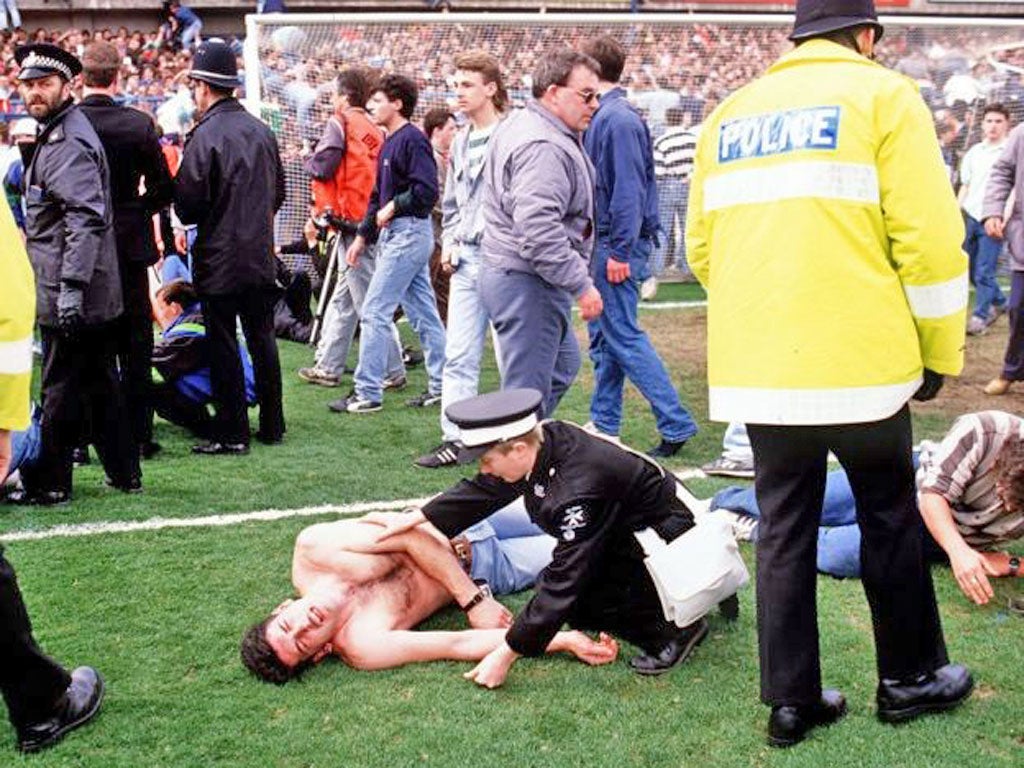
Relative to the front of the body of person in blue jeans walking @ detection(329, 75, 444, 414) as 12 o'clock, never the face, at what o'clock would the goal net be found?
The goal net is roughly at 4 o'clock from the person in blue jeans walking.

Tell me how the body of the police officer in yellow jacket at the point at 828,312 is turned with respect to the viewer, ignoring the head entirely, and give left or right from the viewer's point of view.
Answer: facing away from the viewer and to the right of the viewer

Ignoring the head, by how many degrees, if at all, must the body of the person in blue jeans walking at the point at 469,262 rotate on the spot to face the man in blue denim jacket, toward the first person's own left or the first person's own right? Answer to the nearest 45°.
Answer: approximately 135° to the first person's own left

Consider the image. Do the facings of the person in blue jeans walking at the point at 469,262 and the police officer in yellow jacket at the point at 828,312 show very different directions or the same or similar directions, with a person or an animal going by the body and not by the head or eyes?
very different directions

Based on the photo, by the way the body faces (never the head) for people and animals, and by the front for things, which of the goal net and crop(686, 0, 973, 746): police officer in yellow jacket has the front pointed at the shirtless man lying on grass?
the goal net

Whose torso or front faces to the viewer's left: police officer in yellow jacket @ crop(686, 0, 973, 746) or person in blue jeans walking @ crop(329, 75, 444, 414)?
the person in blue jeans walking

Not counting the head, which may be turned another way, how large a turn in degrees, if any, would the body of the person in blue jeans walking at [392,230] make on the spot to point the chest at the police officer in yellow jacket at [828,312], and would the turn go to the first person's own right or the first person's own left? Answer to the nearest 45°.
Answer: approximately 90° to the first person's own left

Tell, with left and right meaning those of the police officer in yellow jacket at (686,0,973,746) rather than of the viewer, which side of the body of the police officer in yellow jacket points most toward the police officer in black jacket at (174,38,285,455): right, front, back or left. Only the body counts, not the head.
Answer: left

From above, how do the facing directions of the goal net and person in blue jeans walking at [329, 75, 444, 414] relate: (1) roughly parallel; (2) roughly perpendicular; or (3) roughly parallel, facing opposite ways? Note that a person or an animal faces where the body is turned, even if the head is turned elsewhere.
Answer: roughly perpendicular

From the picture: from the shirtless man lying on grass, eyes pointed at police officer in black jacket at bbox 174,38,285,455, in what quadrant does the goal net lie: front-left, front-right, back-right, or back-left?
front-right
